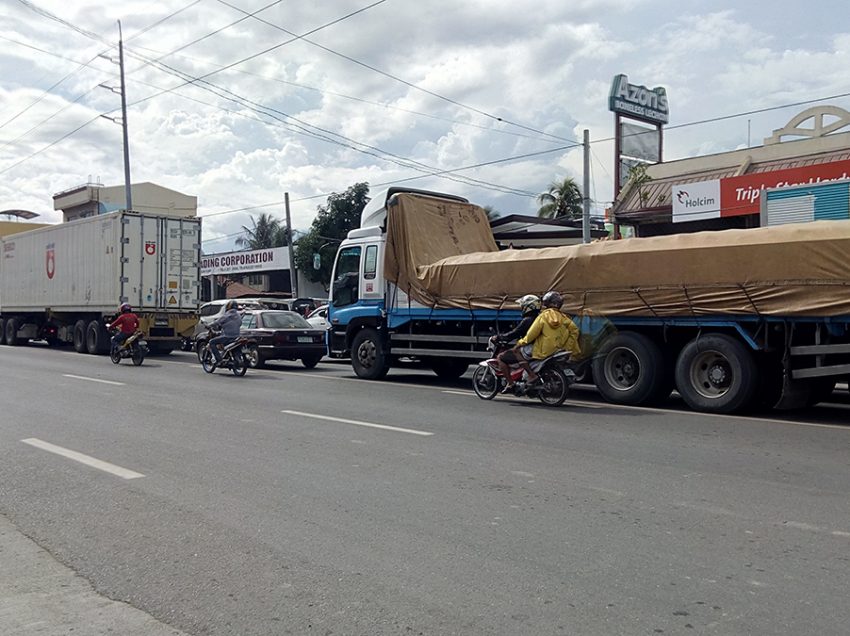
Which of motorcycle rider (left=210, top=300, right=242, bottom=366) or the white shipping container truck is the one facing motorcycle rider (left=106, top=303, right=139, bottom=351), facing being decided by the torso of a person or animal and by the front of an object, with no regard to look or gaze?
motorcycle rider (left=210, top=300, right=242, bottom=366)

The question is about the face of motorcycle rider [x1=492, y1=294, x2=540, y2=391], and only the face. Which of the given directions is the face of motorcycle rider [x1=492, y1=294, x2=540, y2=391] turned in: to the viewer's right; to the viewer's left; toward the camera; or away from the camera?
to the viewer's left

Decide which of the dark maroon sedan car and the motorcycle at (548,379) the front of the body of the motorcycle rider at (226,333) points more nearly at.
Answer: the dark maroon sedan car

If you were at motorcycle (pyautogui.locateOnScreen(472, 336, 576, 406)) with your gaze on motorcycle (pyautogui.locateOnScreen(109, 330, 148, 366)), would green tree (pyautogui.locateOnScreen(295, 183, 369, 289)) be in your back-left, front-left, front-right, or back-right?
front-right

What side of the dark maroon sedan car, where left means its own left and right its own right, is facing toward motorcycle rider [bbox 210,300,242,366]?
left

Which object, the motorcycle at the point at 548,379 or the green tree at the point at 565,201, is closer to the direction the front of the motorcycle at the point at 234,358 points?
the green tree

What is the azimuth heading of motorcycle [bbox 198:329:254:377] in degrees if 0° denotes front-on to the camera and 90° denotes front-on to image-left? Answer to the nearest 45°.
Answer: approximately 135°

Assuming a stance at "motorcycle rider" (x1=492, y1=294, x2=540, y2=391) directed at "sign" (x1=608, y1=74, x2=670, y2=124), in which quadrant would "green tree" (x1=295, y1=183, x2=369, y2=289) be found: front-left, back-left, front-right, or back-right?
front-left
